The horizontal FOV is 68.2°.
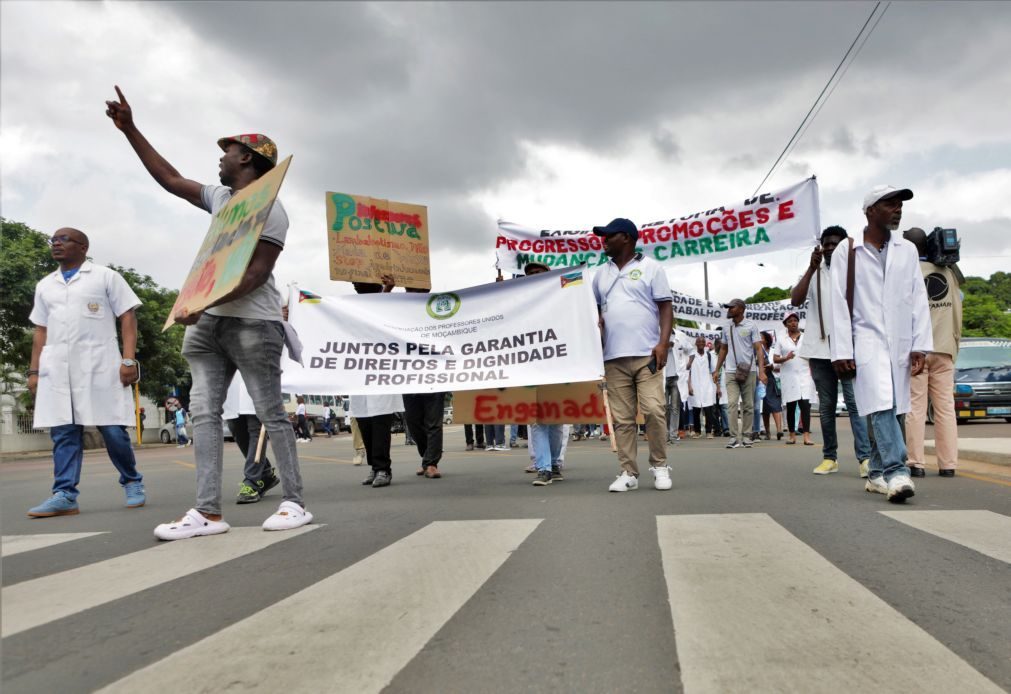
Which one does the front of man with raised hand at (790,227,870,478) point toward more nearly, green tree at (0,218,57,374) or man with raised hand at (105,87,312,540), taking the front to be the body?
the man with raised hand

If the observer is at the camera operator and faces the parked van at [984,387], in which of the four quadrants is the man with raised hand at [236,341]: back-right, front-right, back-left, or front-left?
back-left

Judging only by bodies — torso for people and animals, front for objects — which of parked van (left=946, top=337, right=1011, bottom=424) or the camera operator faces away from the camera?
the camera operator

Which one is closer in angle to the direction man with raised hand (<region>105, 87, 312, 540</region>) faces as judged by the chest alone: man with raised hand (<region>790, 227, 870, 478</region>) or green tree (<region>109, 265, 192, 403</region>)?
the green tree
